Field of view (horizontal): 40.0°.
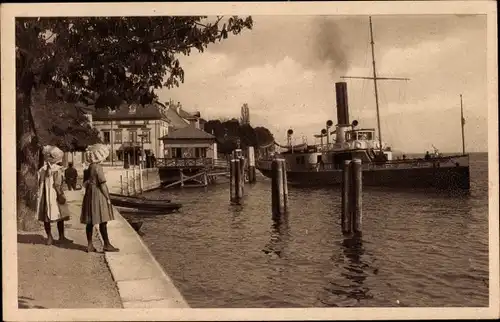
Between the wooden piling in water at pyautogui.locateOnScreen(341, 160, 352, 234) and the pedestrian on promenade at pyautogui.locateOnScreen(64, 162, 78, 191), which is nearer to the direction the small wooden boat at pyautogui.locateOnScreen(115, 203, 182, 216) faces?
the wooden piling in water

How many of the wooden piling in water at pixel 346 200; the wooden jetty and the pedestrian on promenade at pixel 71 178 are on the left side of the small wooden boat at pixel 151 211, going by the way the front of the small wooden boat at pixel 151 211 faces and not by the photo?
1

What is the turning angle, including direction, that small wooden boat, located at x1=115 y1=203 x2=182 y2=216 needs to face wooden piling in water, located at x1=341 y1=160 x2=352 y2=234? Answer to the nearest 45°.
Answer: approximately 45° to its right

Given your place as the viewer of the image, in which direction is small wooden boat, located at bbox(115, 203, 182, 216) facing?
facing to the right of the viewer

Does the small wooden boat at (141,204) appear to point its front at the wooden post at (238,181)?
no
